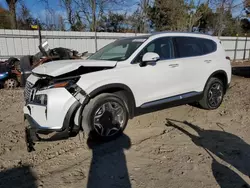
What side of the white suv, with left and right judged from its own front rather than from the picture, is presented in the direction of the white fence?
right

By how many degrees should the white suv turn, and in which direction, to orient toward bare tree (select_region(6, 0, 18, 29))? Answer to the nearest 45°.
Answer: approximately 90° to its right

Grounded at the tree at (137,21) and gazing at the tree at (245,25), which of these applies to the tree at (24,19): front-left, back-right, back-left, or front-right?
back-left

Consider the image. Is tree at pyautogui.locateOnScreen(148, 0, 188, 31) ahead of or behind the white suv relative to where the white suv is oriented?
behind

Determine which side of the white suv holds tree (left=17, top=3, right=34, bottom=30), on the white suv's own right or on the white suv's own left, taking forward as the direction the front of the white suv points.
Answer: on the white suv's own right

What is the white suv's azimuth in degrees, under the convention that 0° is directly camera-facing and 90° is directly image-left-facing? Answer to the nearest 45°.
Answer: approximately 45°

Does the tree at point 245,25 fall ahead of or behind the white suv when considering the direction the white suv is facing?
behind

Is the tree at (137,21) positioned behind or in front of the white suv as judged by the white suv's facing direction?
behind

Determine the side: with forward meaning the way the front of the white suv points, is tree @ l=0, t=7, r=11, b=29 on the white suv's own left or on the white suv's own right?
on the white suv's own right

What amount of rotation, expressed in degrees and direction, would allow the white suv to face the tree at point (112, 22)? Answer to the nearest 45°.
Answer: approximately 135° to its right
